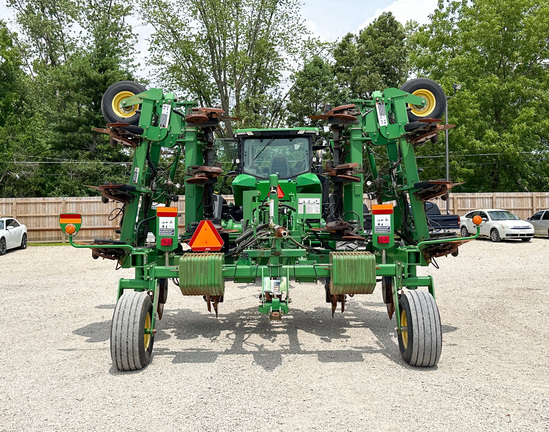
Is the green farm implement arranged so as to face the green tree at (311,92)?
yes

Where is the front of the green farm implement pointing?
away from the camera

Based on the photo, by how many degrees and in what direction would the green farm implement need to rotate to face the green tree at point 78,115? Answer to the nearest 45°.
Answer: approximately 45° to its left

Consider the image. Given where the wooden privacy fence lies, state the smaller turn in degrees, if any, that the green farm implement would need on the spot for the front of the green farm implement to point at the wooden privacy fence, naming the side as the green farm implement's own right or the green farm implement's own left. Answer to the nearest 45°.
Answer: approximately 45° to the green farm implement's own left
